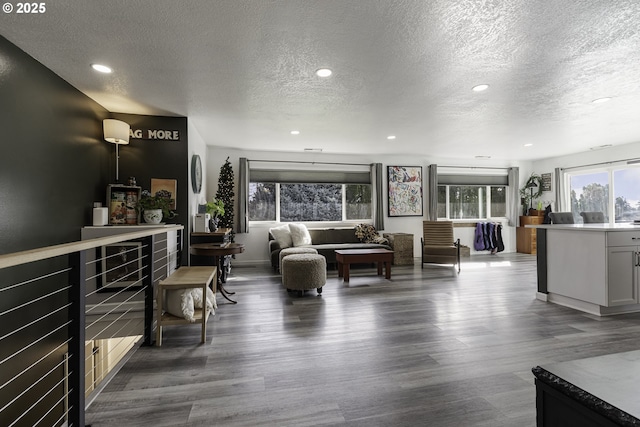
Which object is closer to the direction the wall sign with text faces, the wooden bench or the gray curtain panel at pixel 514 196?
the wooden bench

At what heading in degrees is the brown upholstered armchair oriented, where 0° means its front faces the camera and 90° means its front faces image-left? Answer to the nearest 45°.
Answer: approximately 0°

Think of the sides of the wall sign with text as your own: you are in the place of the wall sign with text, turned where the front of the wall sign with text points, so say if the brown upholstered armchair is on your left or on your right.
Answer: on your left

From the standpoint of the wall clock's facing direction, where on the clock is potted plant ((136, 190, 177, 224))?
The potted plant is roughly at 4 o'clock from the wall clock.

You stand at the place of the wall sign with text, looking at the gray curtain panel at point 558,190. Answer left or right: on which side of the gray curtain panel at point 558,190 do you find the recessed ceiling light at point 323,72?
right

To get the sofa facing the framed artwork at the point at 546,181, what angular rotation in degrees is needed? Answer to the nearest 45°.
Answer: approximately 90° to its left

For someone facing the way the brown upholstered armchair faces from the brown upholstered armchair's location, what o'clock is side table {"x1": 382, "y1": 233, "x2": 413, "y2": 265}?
The side table is roughly at 3 o'clock from the brown upholstered armchair.

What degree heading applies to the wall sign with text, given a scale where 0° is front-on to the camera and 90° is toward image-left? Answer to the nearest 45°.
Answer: approximately 0°

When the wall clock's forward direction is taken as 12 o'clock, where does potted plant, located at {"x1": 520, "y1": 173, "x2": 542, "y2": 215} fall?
The potted plant is roughly at 12 o'clock from the wall clock.
